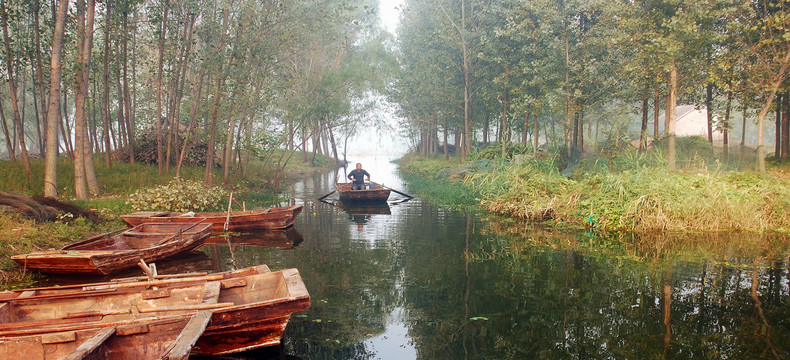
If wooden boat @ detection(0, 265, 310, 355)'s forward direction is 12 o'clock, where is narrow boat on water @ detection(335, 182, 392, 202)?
The narrow boat on water is roughly at 10 o'clock from the wooden boat.

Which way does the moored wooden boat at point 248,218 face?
to the viewer's right

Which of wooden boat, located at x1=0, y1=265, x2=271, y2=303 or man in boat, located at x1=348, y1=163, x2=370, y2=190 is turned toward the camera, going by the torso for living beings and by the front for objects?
the man in boat

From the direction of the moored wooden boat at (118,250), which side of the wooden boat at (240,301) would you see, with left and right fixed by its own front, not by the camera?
left

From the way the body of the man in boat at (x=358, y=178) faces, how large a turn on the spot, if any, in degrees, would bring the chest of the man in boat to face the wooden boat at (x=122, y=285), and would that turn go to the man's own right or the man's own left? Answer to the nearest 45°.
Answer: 0° — they already face it

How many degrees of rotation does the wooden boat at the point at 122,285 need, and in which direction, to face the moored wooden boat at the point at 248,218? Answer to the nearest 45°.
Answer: approximately 45° to its left

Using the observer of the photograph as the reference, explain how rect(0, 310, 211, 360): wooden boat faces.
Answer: facing to the right of the viewer

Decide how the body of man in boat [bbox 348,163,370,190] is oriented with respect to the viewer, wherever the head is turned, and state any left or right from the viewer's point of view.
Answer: facing the viewer

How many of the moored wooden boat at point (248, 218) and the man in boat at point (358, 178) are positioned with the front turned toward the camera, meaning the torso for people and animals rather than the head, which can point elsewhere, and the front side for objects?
1

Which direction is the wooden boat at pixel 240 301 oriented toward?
to the viewer's right

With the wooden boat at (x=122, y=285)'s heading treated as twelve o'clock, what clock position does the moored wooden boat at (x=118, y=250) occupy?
The moored wooden boat is roughly at 9 o'clock from the wooden boat.

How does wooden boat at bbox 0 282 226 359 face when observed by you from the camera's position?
facing to the right of the viewer
